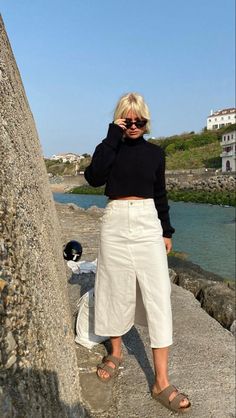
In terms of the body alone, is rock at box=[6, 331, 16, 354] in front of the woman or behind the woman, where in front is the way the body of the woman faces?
in front

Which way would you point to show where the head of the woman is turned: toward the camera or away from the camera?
toward the camera

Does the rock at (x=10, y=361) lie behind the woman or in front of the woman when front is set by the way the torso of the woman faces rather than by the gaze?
in front

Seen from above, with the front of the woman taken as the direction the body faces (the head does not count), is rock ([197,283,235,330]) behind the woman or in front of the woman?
behind

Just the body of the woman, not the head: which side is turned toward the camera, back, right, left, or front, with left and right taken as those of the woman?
front

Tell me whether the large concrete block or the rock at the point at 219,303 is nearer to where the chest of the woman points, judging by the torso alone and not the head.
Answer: the large concrete block
